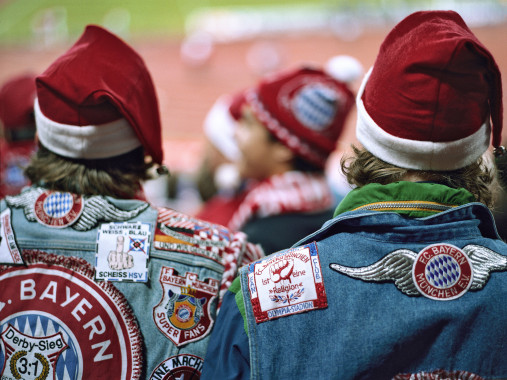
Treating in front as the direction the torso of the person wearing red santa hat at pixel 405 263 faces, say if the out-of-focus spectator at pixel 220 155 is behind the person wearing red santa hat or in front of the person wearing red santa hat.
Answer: in front

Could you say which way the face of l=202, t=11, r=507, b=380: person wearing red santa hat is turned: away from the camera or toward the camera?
away from the camera

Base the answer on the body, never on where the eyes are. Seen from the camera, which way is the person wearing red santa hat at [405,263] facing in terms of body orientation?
away from the camera

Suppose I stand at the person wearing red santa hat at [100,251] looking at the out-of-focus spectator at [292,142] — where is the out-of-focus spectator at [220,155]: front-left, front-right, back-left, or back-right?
front-left

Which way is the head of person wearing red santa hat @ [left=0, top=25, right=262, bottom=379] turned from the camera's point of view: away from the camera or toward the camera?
away from the camera

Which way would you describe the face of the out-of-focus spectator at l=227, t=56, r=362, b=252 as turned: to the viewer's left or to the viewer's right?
to the viewer's left

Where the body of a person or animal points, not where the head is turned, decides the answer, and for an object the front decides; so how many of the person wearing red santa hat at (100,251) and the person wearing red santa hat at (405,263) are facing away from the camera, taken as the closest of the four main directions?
2

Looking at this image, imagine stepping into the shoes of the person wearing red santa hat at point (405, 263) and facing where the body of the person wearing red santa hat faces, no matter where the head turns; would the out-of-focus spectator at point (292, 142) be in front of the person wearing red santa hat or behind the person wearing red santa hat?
in front

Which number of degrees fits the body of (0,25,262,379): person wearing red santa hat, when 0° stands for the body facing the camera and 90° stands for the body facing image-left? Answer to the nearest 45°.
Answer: approximately 180°

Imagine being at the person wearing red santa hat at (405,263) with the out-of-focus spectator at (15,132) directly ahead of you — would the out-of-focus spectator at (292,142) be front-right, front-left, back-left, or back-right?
front-right

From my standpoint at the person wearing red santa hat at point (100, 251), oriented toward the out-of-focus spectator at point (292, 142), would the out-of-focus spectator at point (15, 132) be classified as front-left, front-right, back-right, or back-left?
front-left
